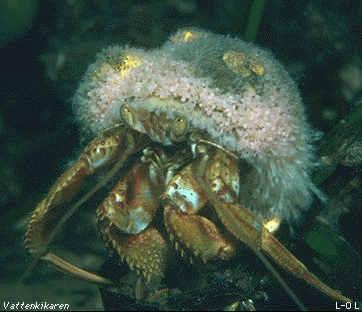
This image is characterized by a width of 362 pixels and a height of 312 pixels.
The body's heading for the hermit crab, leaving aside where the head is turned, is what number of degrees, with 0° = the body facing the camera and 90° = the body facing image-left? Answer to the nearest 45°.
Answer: approximately 0°
